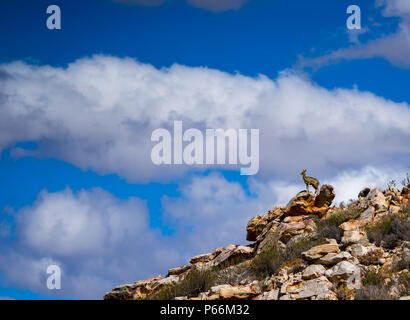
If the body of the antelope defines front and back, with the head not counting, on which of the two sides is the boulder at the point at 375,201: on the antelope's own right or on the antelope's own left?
on the antelope's own left

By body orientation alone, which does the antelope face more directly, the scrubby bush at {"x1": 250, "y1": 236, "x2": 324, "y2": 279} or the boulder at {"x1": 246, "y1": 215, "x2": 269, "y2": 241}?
the boulder

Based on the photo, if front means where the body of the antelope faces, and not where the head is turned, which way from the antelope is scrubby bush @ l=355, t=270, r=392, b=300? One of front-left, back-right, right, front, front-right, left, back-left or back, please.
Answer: left

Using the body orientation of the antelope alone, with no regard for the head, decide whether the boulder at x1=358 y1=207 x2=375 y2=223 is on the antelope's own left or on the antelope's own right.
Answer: on the antelope's own left

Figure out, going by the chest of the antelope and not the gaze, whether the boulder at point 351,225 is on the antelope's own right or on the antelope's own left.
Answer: on the antelope's own left

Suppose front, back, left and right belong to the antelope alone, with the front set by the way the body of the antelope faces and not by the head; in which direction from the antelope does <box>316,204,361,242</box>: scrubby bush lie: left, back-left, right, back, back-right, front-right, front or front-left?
left

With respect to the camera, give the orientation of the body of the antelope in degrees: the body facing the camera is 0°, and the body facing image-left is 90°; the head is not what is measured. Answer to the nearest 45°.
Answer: approximately 90°

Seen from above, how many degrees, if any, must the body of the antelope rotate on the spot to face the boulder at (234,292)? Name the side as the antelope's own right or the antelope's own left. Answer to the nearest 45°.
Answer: approximately 90° to the antelope's own left

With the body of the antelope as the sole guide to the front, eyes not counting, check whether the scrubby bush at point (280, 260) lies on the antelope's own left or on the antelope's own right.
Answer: on the antelope's own left

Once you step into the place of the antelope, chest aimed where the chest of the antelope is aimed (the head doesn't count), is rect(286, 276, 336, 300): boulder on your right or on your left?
on your left

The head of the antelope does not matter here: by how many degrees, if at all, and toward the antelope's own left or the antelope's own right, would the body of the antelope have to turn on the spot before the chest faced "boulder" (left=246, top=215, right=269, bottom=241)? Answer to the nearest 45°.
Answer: approximately 45° to the antelope's own left
